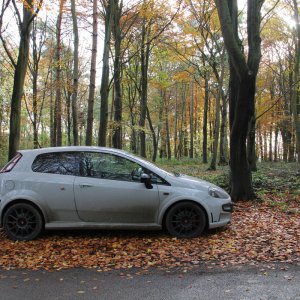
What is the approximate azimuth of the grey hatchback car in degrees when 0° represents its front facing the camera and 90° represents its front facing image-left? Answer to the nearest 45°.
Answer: approximately 270°
